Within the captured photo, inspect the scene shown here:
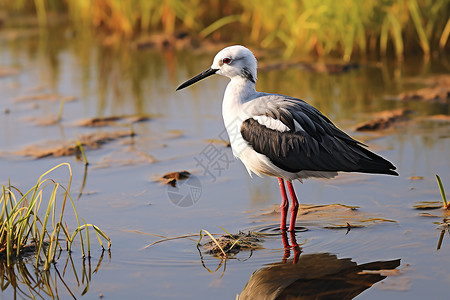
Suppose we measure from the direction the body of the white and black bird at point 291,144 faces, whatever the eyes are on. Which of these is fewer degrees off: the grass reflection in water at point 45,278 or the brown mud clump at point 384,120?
the grass reflection in water

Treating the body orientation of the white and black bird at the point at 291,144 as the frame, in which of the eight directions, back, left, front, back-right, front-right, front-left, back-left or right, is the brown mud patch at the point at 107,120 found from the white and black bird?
front-right

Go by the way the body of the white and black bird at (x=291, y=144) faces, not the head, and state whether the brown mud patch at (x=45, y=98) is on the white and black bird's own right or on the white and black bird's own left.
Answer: on the white and black bird's own right

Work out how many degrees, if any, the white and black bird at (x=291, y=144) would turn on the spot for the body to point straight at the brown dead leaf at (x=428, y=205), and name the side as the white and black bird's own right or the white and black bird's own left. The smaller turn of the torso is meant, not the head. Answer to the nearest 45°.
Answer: approximately 180°

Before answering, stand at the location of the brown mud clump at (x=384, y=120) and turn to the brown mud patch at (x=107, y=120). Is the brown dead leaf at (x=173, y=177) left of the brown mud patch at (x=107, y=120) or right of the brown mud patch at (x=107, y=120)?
left

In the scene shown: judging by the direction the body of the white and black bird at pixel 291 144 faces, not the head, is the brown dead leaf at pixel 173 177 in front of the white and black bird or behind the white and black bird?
in front

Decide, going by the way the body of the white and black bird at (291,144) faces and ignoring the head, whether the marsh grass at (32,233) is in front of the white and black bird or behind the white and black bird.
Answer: in front

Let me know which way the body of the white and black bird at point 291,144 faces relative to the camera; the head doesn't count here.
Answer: to the viewer's left

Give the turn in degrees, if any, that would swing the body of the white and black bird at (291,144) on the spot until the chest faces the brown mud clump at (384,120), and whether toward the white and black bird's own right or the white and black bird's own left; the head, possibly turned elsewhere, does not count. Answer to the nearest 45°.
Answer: approximately 90° to the white and black bird's own right

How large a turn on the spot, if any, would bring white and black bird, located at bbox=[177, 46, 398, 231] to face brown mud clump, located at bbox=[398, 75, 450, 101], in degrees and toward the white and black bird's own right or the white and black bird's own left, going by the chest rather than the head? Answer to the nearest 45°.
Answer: approximately 135° to the white and black bird's own right
